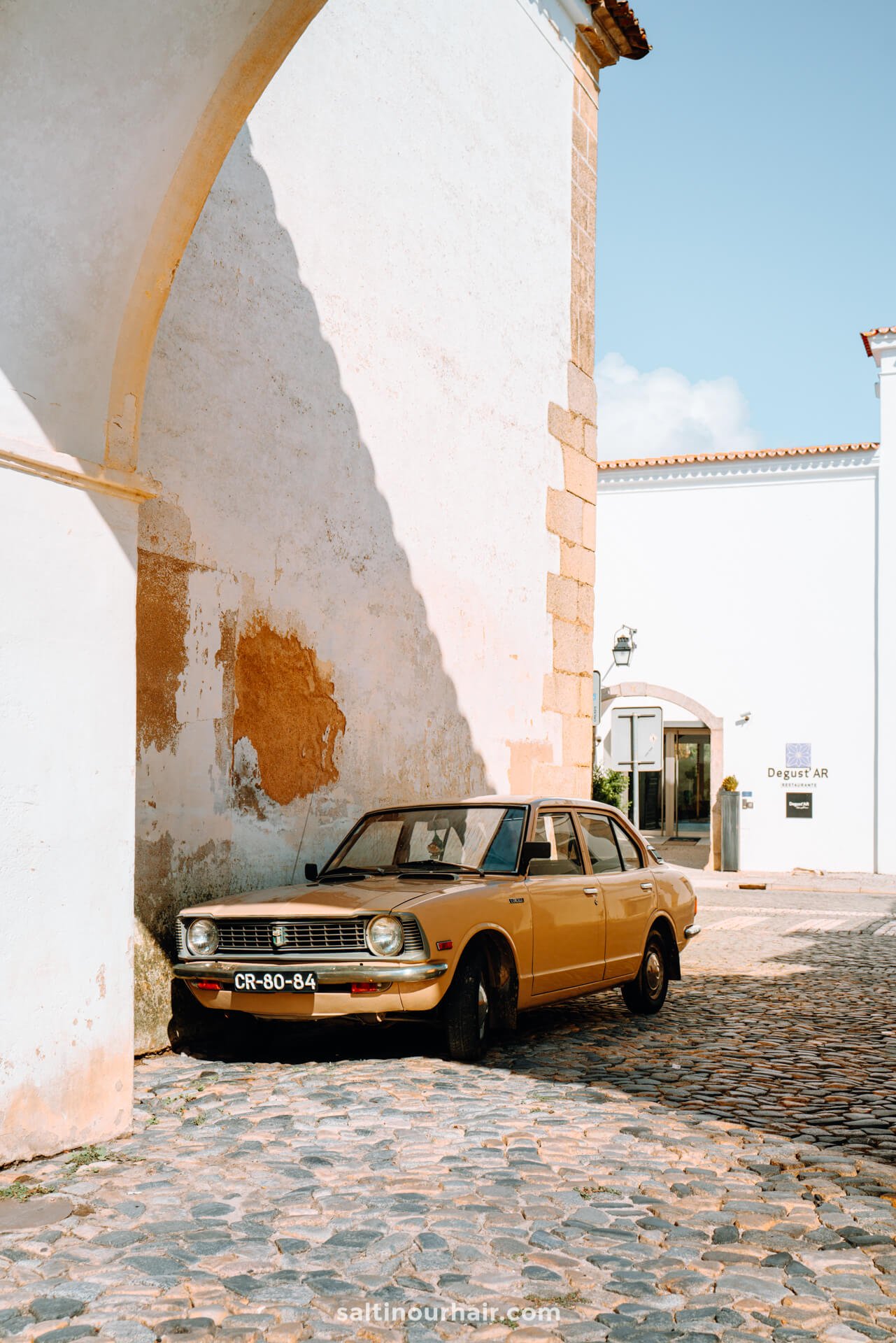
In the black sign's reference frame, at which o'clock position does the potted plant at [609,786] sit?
The potted plant is roughly at 2 o'clock from the black sign.

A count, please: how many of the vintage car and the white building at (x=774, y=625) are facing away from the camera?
0

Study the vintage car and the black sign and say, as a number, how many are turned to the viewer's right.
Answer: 0

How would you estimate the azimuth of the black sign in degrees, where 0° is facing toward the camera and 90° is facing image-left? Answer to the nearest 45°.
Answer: approximately 0°

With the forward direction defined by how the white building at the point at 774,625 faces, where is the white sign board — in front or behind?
in front

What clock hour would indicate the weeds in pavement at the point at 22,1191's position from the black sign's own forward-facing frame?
The weeds in pavement is roughly at 12 o'clock from the black sign.

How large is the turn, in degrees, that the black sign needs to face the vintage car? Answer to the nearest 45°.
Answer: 0° — it already faces it

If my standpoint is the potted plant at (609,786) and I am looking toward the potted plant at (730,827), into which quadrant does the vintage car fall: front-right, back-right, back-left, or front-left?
back-right

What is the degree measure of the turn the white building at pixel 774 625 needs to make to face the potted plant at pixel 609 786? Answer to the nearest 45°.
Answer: approximately 45° to its right

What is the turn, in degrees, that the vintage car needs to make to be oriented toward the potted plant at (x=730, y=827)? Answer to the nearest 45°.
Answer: approximately 135° to its right

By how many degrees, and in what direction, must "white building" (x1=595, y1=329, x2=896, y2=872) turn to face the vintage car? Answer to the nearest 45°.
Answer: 0° — it already faces it

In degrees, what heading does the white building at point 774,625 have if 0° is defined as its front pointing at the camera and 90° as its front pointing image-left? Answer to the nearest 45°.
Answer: approximately 0°
